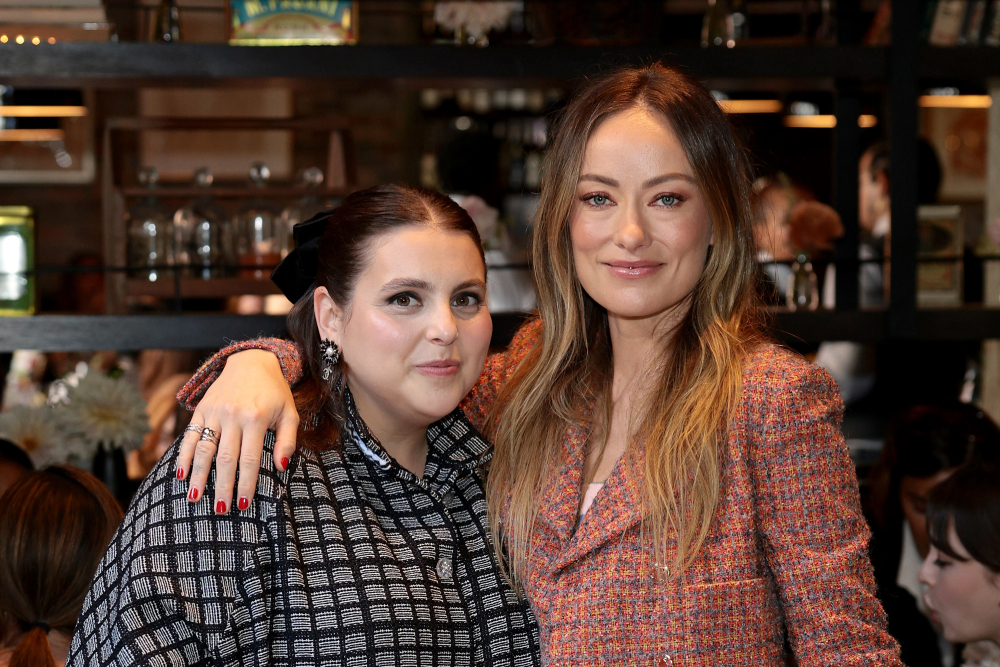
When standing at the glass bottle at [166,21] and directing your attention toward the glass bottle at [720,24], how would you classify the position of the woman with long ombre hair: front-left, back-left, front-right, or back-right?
front-right

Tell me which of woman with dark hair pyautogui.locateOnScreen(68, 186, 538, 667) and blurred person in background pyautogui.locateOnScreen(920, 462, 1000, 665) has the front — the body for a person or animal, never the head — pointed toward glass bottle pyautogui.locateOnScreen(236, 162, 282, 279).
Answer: the blurred person in background

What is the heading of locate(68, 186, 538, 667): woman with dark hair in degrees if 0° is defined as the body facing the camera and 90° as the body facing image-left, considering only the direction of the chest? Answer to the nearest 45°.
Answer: approximately 315°

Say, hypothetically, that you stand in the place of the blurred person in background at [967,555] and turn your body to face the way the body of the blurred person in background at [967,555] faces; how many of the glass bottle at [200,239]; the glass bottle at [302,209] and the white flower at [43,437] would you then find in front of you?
3

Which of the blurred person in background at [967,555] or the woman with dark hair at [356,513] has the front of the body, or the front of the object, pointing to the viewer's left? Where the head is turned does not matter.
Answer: the blurred person in background

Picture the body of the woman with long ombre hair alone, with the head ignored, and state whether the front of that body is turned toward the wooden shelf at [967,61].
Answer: no

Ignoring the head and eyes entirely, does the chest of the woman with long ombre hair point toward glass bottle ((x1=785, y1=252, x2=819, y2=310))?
no

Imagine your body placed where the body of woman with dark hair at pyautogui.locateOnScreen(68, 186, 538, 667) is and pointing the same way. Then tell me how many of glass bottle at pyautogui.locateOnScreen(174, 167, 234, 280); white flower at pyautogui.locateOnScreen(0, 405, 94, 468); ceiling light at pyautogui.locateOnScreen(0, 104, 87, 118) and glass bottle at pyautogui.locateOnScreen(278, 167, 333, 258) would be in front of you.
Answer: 0

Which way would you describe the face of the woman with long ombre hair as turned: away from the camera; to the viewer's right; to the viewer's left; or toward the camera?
toward the camera

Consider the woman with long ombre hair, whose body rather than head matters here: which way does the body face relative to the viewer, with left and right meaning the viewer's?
facing the viewer and to the left of the viewer

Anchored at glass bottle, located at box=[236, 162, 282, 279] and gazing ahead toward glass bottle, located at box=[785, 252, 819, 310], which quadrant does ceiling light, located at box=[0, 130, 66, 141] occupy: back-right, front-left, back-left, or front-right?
back-left

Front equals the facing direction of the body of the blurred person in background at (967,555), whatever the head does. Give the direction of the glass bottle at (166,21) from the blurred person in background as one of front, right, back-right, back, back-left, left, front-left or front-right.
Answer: front

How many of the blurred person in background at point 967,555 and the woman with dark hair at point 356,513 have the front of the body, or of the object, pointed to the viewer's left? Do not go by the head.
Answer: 1

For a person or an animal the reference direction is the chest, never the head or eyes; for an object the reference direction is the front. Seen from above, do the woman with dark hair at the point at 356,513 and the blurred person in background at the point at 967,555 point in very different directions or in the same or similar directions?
very different directions

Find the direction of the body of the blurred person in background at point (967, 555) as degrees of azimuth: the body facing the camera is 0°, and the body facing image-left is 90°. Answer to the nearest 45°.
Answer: approximately 90°
